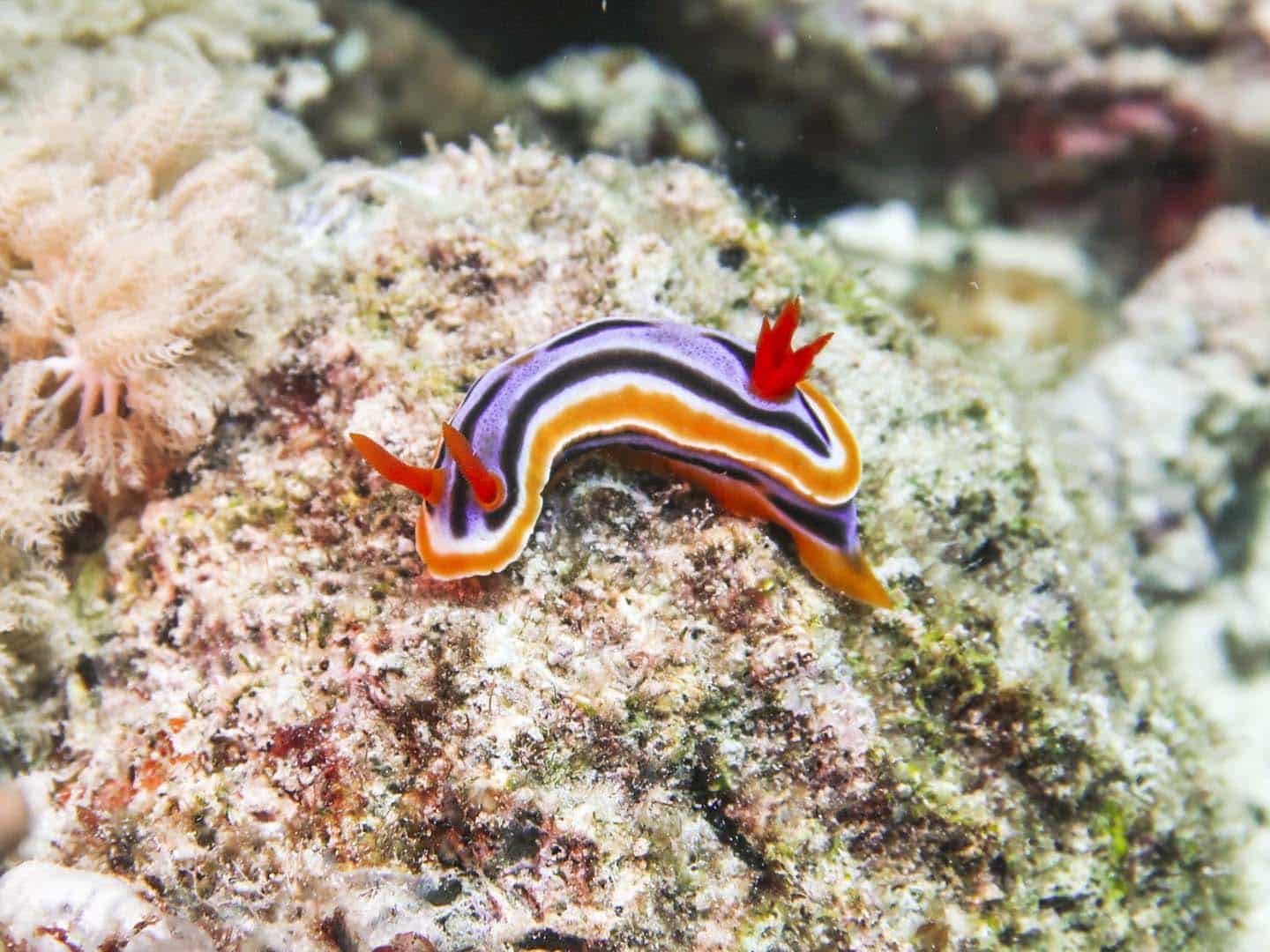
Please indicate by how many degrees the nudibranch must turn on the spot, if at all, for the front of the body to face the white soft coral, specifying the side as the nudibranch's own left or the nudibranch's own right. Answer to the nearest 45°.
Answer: approximately 45° to the nudibranch's own right

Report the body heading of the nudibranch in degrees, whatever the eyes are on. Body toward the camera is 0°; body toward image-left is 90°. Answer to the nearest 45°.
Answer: approximately 45°
